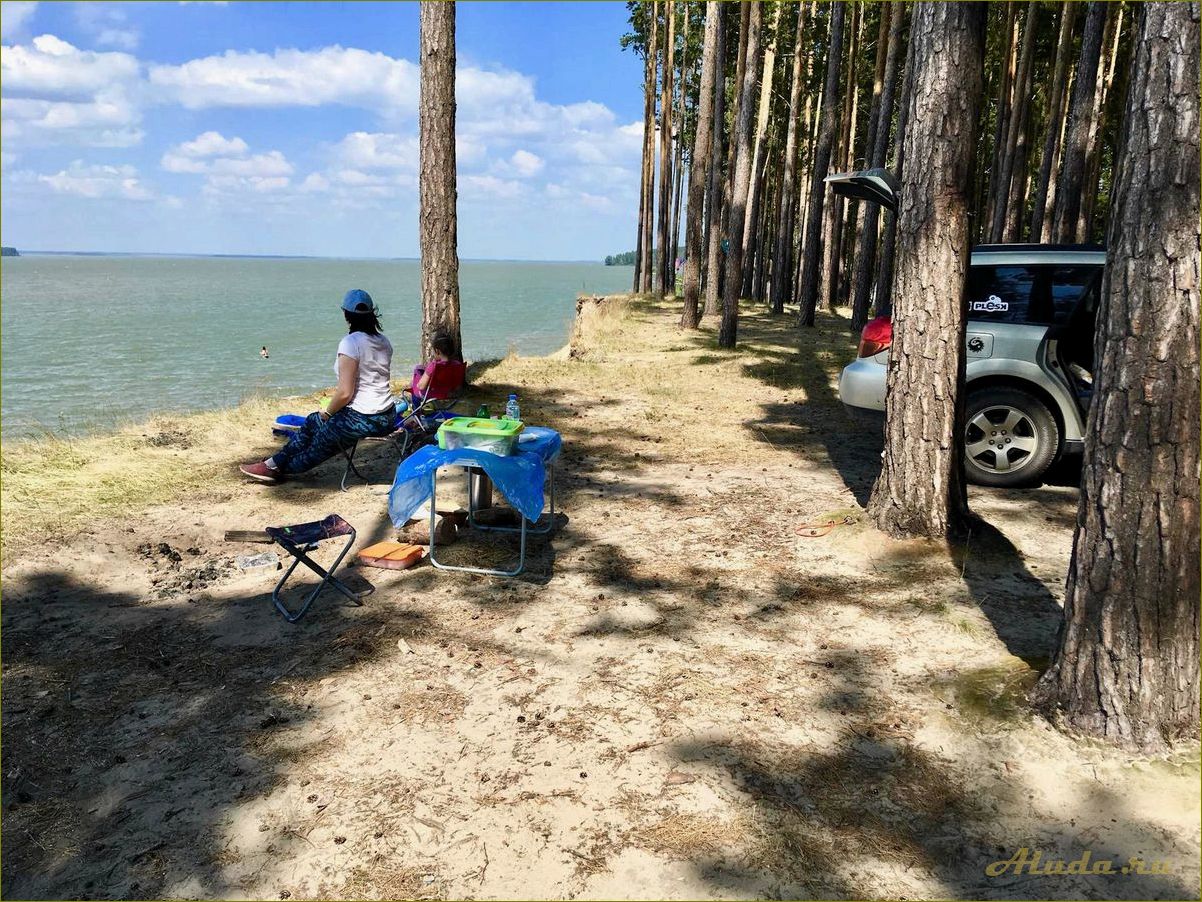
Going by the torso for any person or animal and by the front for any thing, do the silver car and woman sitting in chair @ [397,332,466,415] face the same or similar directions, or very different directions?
very different directions

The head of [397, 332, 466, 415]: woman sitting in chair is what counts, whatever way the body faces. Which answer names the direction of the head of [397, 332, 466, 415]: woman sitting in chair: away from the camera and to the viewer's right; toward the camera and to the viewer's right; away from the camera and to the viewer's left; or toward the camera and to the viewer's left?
away from the camera and to the viewer's left

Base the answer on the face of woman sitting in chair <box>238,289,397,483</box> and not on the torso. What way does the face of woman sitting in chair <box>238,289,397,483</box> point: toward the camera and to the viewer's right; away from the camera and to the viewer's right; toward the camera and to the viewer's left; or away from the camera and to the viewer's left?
away from the camera and to the viewer's left

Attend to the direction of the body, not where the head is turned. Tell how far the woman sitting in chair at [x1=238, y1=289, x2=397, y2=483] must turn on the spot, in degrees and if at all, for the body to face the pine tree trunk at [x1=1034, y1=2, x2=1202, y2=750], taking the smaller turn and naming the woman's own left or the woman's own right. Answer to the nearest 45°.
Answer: approximately 180°

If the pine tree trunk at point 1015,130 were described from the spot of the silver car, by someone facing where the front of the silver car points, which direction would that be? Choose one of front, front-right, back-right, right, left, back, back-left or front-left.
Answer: left

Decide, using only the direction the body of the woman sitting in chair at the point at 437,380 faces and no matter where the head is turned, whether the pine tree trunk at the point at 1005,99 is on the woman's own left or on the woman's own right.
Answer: on the woman's own right

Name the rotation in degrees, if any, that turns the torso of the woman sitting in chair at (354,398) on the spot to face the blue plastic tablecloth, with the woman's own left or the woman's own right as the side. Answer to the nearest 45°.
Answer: approximately 135° to the woman's own left

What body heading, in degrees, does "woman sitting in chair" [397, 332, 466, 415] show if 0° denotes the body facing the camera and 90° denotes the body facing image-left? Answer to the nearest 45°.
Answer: approximately 135°

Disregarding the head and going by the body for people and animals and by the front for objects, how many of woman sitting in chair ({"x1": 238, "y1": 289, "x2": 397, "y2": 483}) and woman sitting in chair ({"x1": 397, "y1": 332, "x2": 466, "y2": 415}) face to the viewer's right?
0

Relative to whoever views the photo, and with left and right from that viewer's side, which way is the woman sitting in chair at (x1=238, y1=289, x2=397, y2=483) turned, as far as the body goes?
facing away from the viewer and to the left of the viewer

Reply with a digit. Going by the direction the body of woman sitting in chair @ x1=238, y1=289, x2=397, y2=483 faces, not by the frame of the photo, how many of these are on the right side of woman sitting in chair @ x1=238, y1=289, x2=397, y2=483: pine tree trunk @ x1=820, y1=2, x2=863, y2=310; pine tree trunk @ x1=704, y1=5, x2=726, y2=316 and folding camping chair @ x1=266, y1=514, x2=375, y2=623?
2

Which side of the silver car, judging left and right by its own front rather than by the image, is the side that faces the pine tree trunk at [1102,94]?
left
